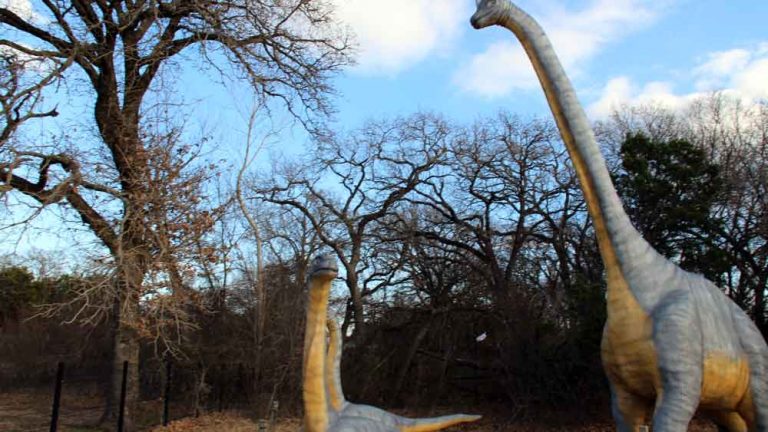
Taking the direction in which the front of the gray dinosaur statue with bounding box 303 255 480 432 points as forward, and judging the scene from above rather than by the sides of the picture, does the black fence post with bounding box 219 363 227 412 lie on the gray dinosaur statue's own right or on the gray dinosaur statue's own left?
on the gray dinosaur statue's own right

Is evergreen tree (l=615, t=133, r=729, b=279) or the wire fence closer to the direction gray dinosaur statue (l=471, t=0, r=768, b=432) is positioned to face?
the wire fence

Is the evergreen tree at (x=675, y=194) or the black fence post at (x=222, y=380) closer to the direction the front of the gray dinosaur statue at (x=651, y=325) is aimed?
the black fence post

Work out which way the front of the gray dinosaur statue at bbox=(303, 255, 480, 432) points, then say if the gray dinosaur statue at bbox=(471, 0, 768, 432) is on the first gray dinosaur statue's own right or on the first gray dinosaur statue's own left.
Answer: on the first gray dinosaur statue's own left

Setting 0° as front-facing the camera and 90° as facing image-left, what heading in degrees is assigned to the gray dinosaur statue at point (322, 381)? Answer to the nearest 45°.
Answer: approximately 45°

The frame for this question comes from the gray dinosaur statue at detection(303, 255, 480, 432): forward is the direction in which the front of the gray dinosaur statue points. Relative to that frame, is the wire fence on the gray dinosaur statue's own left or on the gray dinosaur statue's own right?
on the gray dinosaur statue's own right

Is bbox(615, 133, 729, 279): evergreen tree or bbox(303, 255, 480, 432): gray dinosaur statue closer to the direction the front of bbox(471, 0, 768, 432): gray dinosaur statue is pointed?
the gray dinosaur statue

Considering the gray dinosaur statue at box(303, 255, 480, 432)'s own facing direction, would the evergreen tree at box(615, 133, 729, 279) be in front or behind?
behind

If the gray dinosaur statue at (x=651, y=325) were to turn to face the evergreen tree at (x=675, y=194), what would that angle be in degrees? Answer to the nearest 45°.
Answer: approximately 135° to its right

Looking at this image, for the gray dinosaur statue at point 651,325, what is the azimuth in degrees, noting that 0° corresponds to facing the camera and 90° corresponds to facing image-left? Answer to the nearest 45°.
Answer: approximately 45°

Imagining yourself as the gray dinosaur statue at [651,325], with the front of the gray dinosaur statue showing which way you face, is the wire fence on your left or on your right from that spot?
on your right

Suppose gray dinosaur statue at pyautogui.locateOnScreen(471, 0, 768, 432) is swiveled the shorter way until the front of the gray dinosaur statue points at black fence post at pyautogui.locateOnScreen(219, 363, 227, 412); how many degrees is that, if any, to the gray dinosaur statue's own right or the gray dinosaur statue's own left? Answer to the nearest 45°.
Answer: approximately 90° to the gray dinosaur statue's own right
